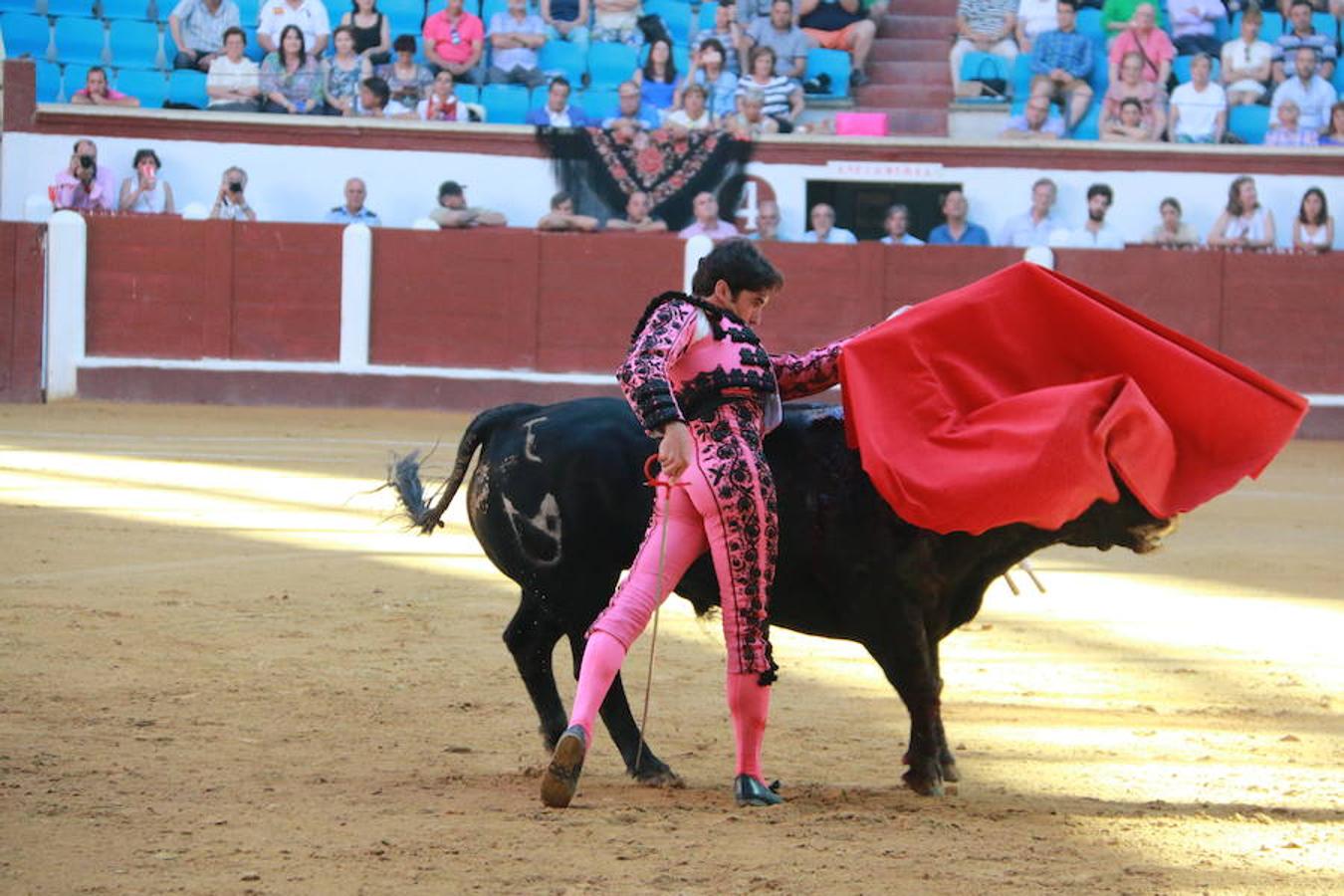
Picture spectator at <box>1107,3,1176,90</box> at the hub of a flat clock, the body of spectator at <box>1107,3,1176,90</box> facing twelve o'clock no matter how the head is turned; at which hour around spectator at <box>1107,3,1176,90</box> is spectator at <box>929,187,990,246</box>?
spectator at <box>929,187,990,246</box> is roughly at 2 o'clock from spectator at <box>1107,3,1176,90</box>.

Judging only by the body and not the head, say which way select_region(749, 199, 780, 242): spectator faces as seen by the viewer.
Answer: toward the camera

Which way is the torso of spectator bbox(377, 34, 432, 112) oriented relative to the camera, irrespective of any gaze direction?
toward the camera

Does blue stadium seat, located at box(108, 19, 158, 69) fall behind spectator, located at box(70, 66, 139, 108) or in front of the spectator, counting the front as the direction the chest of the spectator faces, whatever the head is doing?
behind

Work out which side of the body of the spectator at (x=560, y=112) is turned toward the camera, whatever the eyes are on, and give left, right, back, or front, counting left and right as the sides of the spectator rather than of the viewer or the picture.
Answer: front

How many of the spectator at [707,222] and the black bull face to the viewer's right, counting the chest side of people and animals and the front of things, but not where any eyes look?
1

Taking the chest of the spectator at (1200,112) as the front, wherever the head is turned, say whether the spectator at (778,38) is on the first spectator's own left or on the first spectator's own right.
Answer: on the first spectator's own right

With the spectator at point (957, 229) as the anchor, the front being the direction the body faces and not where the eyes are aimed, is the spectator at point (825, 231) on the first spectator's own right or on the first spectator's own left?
on the first spectator's own right

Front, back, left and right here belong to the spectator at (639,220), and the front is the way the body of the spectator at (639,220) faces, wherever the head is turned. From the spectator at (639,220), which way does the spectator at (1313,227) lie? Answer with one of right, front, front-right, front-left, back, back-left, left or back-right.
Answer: left

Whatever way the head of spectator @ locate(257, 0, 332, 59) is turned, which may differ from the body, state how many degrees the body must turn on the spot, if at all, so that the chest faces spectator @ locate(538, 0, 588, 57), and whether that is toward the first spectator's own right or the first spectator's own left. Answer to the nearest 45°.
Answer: approximately 90° to the first spectator's own left

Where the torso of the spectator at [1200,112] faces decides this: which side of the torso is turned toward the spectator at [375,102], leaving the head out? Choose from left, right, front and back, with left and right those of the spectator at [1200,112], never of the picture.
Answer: right

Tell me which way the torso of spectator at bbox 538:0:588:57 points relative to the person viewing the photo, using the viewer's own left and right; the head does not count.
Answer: facing the viewer

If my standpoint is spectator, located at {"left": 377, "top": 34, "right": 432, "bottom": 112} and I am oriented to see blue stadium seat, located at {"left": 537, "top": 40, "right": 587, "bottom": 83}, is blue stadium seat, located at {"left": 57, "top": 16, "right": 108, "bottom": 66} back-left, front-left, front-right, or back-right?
back-left
